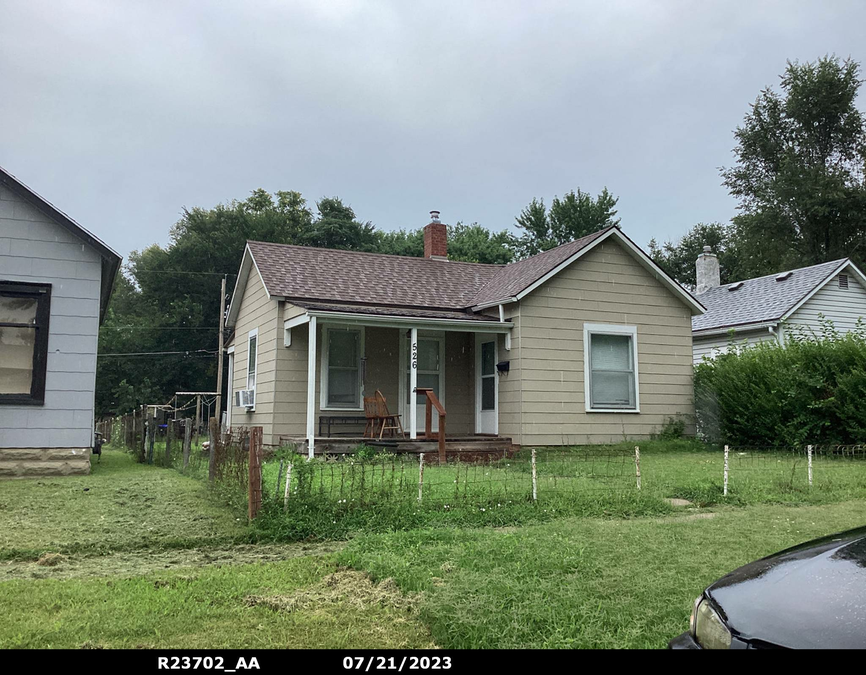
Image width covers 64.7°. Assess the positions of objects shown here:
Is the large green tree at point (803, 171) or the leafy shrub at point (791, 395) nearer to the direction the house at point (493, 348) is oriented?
the leafy shrub

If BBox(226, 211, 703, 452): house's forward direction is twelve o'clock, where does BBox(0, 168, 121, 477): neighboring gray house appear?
The neighboring gray house is roughly at 2 o'clock from the house.

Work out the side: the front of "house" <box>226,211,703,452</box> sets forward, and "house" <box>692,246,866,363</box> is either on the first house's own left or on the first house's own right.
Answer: on the first house's own left

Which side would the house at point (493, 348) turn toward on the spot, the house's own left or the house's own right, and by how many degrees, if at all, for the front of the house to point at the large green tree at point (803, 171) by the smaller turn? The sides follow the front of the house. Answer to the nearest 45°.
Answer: approximately 135° to the house's own left

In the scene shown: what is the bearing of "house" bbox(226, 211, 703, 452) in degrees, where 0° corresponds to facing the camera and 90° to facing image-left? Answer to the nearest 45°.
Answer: approximately 0°

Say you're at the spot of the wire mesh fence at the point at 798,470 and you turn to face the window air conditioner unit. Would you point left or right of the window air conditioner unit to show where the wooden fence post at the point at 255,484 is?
left

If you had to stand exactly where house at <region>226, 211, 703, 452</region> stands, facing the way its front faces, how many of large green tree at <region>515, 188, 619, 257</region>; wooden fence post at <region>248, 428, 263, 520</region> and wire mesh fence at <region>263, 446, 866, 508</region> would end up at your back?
1

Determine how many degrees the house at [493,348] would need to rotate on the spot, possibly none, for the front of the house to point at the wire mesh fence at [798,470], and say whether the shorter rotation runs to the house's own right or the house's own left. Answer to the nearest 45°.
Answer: approximately 45° to the house's own left

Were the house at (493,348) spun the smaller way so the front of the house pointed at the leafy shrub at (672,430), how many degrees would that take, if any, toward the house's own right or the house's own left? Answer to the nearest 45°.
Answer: approximately 90° to the house's own left

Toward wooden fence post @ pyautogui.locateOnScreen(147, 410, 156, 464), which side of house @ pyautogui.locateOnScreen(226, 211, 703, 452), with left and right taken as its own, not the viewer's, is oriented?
right

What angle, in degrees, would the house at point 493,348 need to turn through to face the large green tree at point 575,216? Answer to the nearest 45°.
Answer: approximately 180°

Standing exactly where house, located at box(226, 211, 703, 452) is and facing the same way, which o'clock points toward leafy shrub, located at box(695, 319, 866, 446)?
The leafy shrub is roughly at 9 o'clock from the house.
